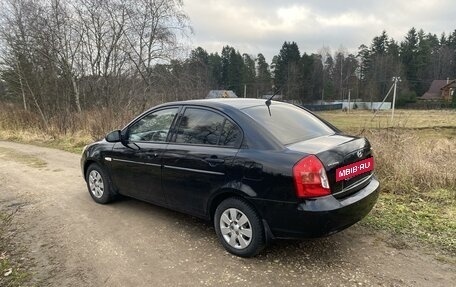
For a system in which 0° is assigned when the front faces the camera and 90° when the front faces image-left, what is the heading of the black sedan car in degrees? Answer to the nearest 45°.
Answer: approximately 135°
